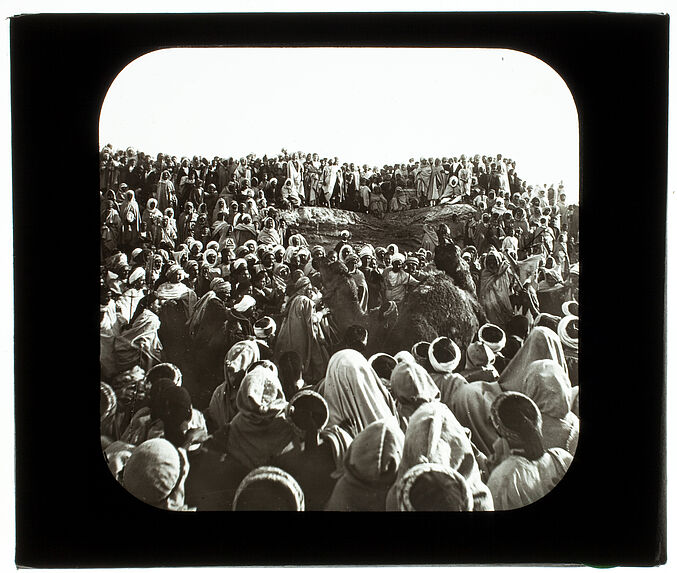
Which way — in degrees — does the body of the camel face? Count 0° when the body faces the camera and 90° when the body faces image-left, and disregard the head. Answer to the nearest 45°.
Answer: approximately 90°
